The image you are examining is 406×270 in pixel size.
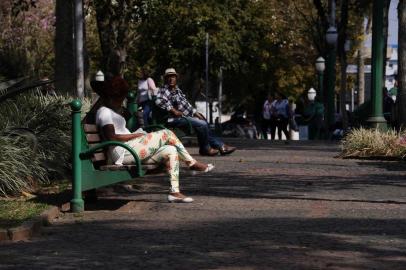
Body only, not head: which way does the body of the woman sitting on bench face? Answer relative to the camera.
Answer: to the viewer's right

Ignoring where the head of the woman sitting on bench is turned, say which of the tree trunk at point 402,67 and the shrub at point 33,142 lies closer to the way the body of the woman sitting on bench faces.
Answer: the tree trunk

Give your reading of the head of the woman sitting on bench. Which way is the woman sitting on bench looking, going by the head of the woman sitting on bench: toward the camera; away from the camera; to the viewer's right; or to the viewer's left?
to the viewer's right

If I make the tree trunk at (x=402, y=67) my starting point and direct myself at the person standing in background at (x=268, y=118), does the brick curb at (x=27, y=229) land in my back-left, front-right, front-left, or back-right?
back-left

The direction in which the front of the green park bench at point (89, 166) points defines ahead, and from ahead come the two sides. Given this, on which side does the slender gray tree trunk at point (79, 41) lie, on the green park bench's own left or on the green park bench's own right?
on the green park bench's own left

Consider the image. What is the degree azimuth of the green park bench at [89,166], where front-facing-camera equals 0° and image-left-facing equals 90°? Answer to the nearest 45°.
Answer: approximately 270°

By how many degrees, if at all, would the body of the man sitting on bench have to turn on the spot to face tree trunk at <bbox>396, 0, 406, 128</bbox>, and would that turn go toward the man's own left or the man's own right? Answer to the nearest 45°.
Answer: approximately 90° to the man's own left

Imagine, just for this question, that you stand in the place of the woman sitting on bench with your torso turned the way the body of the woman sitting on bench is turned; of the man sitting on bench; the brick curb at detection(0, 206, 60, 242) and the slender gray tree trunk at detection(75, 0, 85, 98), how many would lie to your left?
2

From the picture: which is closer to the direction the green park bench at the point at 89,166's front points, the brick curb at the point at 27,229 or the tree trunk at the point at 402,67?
the tree trunk
